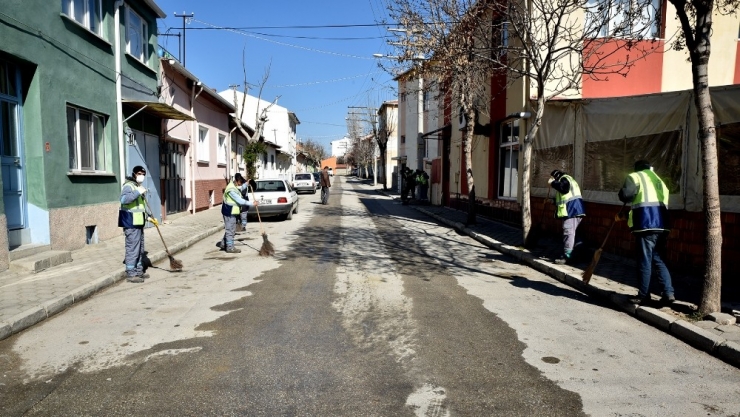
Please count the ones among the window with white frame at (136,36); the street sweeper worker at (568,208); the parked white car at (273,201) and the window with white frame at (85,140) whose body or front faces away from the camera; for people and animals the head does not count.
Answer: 1

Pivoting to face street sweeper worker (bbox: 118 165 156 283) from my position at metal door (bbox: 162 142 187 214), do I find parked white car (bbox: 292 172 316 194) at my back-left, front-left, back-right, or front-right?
back-left

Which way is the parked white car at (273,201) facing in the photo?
away from the camera

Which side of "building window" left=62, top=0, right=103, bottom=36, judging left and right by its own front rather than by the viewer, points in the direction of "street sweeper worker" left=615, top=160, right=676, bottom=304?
front

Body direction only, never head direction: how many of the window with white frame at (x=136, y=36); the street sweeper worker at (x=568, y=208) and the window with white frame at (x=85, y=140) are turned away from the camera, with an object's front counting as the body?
0

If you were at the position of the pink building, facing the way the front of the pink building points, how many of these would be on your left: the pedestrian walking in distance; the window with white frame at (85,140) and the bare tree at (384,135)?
2

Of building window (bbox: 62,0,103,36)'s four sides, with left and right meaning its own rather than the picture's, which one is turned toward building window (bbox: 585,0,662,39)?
front

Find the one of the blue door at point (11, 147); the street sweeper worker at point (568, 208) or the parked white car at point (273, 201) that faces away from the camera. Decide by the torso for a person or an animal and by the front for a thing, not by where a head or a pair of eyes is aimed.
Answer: the parked white car

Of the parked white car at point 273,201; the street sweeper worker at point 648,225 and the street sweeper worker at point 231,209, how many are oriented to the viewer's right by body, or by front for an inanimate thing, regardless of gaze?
1

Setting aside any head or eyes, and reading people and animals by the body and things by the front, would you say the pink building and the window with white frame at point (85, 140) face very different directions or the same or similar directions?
same or similar directions

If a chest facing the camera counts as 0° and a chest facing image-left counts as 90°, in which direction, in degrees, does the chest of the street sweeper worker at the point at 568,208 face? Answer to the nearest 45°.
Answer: approximately 90°

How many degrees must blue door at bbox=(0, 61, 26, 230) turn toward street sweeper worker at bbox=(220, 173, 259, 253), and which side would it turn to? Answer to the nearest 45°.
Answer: approximately 45° to its left

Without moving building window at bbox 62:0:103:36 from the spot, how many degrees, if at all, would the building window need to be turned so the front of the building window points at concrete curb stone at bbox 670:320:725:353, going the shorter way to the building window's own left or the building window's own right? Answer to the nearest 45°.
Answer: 0° — it already faces it

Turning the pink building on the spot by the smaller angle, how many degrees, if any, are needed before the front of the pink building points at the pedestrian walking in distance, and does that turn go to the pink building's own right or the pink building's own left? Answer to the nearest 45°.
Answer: approximately 90° to the pink building's own left

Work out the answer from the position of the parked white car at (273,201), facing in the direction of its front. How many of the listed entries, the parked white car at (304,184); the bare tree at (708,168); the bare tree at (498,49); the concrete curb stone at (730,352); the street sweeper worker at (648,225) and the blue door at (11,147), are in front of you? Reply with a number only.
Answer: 1

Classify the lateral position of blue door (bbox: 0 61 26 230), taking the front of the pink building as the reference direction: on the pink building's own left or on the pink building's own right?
on the pink building's own right
